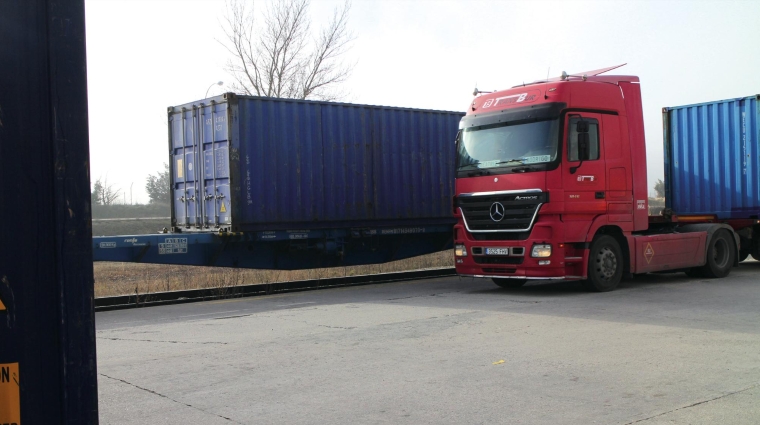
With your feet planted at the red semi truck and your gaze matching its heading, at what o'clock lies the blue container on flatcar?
The blue container on flatcar is roughly at 2 o'clock from the red semi truck.

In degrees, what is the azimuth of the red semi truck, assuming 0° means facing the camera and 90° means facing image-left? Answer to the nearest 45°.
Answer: approximately 45°

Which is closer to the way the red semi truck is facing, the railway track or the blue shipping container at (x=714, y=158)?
the railway track
